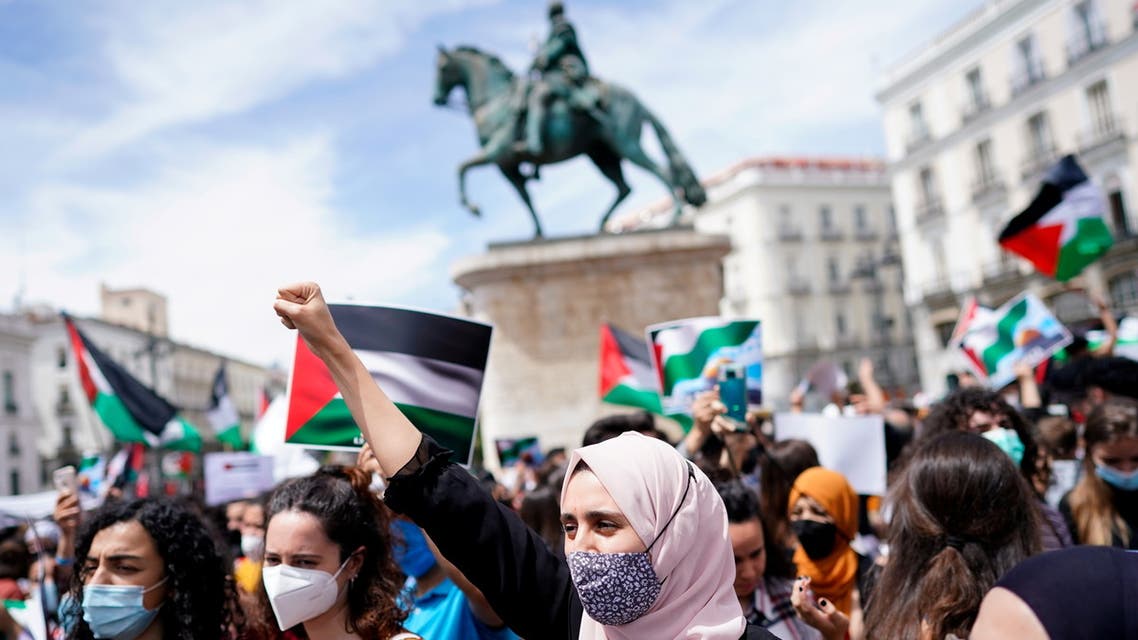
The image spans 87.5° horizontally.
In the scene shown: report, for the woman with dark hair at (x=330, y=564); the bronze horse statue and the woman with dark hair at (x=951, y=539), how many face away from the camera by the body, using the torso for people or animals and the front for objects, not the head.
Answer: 1

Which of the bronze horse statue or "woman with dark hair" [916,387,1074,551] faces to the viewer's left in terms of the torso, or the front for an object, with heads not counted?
the bronze horse statue

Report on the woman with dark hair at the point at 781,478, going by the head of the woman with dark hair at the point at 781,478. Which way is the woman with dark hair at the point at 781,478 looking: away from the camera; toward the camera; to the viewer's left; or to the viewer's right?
away from the camera

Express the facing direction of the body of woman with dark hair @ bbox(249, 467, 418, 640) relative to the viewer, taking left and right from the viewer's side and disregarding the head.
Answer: facing the viewer and to the left of the viewer

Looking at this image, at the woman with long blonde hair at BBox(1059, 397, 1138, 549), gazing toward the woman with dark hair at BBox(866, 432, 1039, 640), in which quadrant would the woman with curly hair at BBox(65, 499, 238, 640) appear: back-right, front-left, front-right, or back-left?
front-right

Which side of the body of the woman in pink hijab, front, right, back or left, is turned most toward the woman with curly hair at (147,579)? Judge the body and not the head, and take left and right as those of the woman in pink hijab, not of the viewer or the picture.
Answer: right

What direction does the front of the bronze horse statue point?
to the viewer's left

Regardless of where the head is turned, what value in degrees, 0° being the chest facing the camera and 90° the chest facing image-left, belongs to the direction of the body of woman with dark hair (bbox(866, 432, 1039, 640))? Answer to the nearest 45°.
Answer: approximately 180°

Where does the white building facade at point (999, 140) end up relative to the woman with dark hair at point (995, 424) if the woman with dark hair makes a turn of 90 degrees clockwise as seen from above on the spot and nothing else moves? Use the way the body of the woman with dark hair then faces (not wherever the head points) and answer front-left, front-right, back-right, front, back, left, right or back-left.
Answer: back-right

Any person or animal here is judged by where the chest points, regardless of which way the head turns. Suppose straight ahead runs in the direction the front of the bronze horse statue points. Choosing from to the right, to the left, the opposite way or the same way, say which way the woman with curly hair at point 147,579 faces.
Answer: to the left

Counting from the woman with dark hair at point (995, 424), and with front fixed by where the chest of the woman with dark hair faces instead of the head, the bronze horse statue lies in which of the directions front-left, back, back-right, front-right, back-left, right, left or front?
back

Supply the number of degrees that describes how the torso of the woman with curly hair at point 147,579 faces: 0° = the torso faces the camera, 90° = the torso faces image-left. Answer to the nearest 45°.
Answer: approximately 45°
